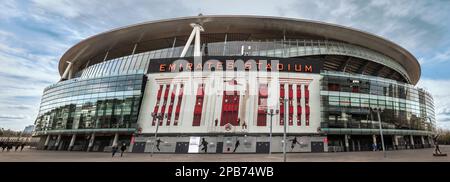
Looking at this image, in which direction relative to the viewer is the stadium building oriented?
toward the camera
